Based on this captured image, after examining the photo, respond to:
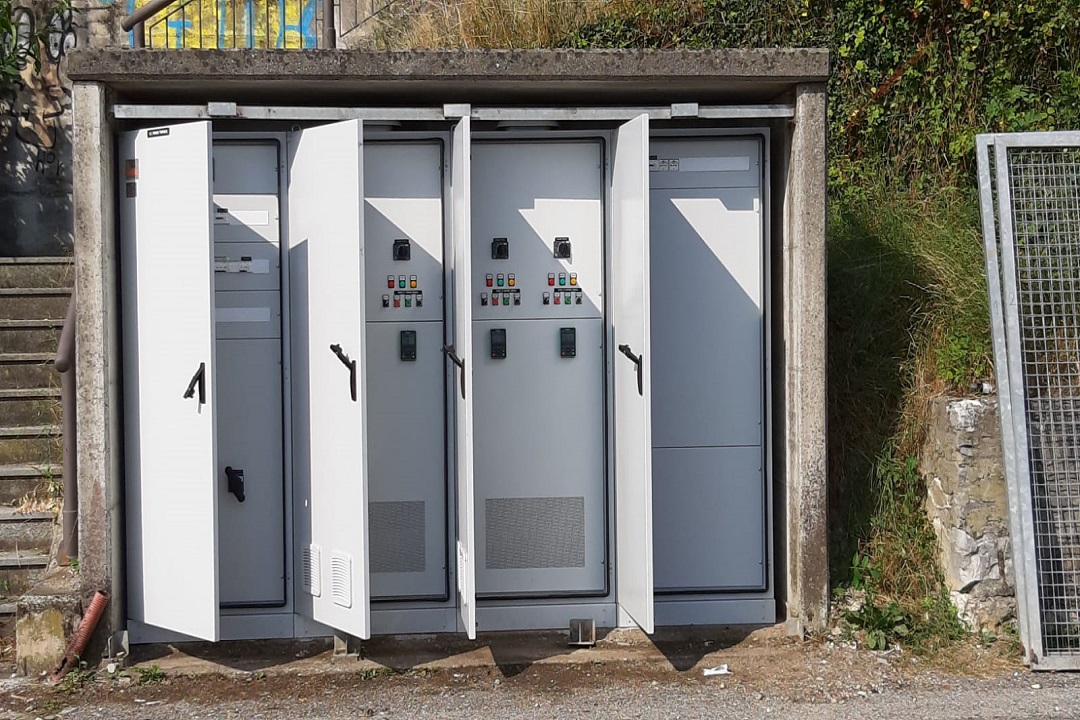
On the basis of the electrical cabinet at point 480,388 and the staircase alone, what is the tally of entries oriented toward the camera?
2

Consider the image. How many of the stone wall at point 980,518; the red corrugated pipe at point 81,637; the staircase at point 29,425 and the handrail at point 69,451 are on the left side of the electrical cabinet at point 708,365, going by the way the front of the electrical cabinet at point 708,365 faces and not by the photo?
1

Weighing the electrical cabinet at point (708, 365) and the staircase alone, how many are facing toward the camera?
2

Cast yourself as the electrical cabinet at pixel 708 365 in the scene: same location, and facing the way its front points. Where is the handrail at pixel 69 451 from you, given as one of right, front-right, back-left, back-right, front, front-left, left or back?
right

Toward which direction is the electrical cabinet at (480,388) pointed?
toward the camera

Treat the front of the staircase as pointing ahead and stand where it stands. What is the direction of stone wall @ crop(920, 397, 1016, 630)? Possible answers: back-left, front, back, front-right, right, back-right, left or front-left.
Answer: front-left

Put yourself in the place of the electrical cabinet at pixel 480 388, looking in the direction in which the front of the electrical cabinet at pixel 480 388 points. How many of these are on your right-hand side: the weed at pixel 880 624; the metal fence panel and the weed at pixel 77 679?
1

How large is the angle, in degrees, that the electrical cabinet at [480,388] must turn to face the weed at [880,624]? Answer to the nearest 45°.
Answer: approximately 90° to its left

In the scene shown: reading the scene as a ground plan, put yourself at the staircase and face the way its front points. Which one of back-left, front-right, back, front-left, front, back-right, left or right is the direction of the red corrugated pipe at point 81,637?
front

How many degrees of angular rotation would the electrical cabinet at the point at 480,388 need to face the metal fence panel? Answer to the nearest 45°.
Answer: approximately 90° to its left

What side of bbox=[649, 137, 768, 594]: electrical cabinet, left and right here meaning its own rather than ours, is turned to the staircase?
right

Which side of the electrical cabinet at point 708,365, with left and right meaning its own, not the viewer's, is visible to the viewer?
front

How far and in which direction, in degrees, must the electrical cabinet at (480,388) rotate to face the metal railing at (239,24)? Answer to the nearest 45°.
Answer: approximately 135° to its right
